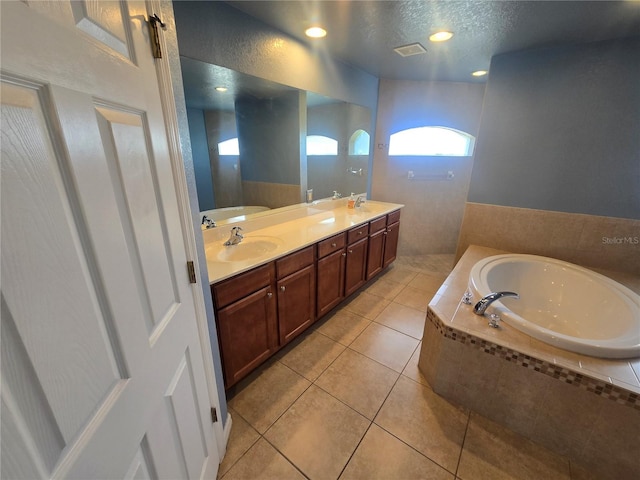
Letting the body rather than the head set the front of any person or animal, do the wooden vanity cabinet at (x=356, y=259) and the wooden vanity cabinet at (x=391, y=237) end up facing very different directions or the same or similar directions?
same or similar directions

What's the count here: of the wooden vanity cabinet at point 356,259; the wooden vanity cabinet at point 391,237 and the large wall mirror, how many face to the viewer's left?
0

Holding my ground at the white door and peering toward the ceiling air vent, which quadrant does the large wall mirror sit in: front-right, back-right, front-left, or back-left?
front-left

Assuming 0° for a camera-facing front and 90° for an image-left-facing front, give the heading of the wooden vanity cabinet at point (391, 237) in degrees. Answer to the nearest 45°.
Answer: approximately 315°

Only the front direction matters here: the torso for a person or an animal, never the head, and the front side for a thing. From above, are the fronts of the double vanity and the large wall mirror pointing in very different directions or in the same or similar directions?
same or similar directions

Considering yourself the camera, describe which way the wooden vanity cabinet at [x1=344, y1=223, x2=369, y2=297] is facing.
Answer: facing the viewer and to the right of the viewer

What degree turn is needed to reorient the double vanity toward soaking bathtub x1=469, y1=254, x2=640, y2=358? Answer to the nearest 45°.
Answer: approximately 45° to its left

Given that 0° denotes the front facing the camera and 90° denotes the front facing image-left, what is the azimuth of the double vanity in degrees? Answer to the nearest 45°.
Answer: approximately 315°

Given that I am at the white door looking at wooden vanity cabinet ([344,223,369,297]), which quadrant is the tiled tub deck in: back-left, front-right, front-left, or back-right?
front-right

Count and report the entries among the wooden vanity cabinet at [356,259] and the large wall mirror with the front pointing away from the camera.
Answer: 0

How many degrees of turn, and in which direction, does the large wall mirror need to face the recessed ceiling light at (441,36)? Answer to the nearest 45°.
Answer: approximately 45° to its left

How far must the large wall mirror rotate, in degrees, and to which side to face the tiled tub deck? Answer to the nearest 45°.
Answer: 0° — it already faces it
